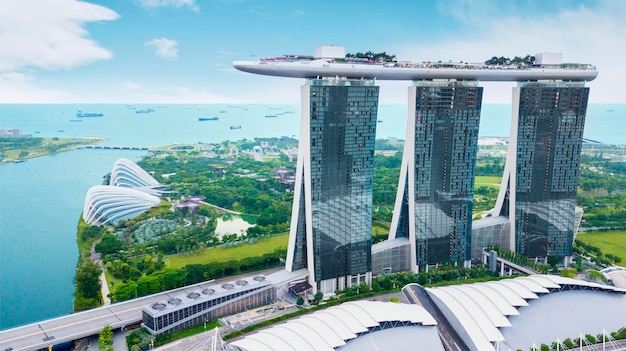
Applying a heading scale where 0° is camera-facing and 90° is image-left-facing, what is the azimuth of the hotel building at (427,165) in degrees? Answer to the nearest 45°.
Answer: approximately 0°
